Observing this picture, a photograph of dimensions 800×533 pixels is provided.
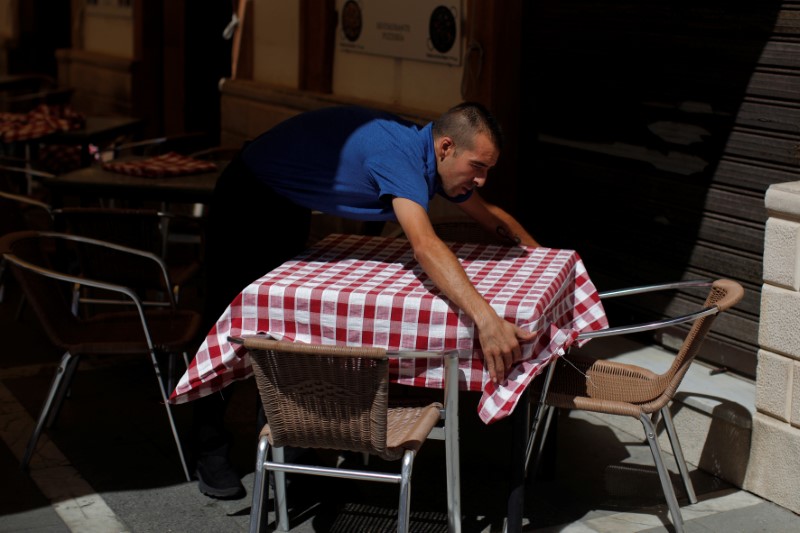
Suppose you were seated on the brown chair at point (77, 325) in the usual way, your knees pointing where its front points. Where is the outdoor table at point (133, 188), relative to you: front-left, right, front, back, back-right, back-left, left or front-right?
left

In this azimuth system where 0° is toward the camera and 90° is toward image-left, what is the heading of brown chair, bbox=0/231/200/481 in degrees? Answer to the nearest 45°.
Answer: approximately 270°

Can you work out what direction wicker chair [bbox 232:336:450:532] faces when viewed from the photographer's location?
facing away from the viewer and to the right of the viewer

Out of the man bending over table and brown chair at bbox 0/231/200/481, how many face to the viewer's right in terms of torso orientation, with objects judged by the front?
2

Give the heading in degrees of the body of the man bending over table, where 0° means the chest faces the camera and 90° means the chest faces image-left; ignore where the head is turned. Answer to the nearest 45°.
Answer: approximately 270°

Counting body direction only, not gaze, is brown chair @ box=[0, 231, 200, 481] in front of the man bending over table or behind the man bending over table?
behind

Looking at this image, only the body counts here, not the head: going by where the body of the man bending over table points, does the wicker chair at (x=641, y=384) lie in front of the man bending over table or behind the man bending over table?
in front

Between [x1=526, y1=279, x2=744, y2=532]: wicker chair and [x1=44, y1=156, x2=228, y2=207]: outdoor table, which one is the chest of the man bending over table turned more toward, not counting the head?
the wicker chair

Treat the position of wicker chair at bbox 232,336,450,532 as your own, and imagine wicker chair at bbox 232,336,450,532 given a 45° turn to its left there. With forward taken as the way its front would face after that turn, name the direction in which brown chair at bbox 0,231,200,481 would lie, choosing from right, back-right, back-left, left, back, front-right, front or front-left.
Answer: front-left

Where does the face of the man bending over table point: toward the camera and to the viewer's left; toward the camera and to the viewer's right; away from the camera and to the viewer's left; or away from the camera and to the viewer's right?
toward the camera and to the viewer's right
